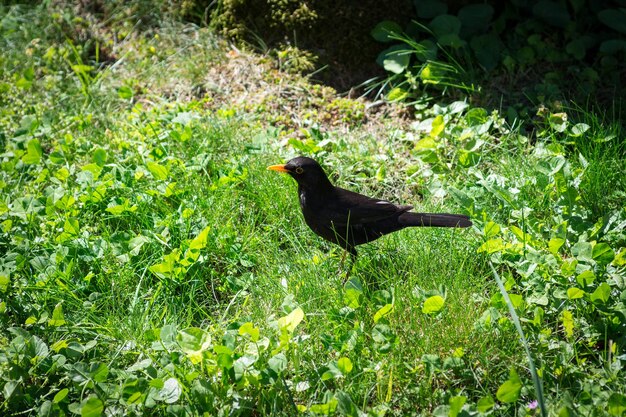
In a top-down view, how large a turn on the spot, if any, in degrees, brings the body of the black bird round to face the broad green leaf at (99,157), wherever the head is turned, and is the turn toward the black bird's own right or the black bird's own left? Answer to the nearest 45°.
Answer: approximately 45° to the black bird's own right

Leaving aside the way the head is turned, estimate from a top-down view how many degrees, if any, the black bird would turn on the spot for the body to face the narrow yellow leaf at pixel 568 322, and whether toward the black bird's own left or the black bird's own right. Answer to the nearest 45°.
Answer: approximately 135° to the black bird's own left

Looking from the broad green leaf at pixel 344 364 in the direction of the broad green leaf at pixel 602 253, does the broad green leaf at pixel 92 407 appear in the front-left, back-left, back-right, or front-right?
back-left

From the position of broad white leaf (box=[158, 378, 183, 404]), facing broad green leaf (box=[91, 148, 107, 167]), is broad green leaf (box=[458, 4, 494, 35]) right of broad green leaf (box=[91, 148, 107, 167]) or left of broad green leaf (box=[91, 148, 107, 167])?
right

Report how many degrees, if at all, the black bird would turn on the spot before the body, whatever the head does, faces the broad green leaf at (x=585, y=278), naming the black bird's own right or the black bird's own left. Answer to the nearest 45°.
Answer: approximately 135° to the black bird's own left

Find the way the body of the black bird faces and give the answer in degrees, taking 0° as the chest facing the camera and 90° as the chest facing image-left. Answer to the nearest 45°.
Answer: approximately 90°

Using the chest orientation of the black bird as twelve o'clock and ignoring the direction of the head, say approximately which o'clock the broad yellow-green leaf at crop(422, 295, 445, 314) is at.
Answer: The broad yellow-green leaf is roughly at 8 o'clock from the black bird.

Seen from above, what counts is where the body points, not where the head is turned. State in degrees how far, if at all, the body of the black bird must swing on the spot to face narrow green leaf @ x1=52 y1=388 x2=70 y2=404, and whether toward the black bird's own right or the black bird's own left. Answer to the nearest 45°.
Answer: approximately 45° to the black bird's own left

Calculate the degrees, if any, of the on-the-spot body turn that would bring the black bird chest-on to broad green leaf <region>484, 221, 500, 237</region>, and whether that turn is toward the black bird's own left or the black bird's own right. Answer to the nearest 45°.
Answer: approximately 180°

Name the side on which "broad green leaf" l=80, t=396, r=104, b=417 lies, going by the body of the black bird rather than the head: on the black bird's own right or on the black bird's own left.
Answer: on the black bird's own left
